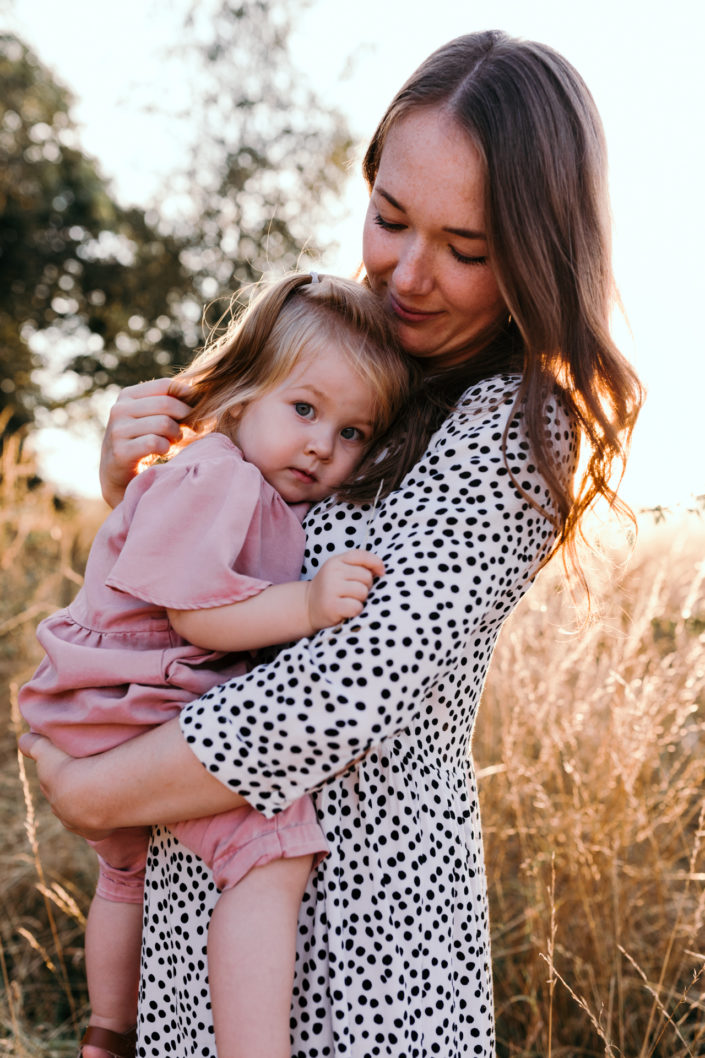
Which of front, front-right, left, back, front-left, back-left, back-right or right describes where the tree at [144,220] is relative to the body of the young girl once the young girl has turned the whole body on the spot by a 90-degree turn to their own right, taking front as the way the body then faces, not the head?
back

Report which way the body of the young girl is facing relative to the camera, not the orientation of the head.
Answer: to the viewer's right

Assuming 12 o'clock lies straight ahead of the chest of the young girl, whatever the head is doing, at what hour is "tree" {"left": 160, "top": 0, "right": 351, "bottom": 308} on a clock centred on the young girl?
The tree is roughly at 9 o'clock from the young girl.

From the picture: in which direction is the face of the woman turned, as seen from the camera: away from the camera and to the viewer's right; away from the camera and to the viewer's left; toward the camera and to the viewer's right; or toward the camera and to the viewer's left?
toward the camera and to the viewer's left

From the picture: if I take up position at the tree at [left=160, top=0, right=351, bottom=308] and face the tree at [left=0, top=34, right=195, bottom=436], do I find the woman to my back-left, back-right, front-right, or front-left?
back-left

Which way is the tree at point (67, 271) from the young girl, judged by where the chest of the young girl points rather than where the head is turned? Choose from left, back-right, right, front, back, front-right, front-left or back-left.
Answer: left
